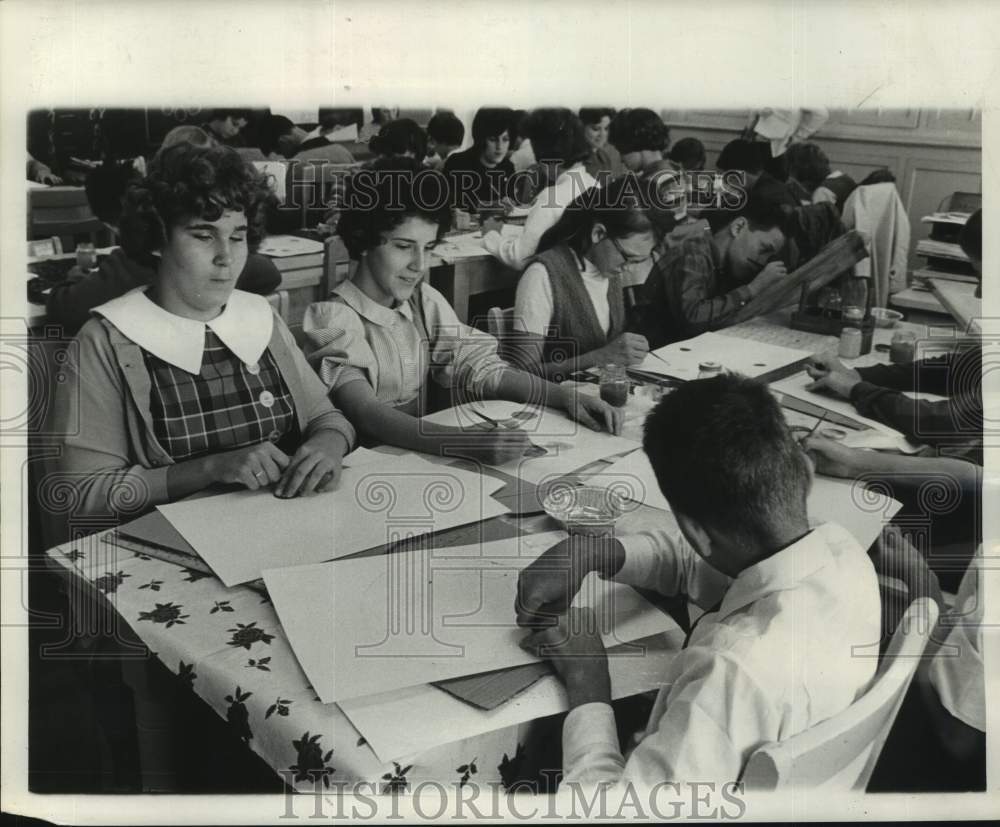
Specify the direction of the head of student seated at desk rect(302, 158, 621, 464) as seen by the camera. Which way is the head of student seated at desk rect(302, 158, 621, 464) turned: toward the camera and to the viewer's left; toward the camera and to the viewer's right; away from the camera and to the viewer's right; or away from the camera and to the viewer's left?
toward the camera and to the viewer's right

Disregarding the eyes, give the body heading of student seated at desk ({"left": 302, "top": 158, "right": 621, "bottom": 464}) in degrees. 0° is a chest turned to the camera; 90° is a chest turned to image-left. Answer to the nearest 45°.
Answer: approximately 315°

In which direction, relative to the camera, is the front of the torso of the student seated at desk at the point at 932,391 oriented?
to the viewer's left

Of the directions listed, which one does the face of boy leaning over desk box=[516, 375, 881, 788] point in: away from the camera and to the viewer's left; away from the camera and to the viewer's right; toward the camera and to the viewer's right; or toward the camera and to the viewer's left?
away from the camera and to the viewer's left
